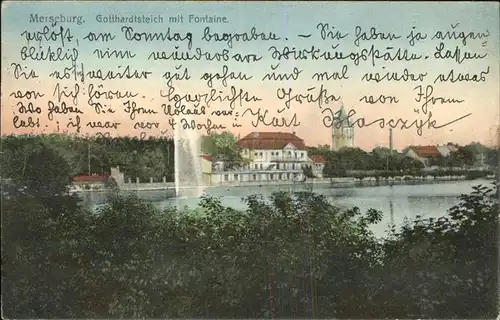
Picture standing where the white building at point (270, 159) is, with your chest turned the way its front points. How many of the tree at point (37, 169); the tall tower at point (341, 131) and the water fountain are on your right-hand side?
2

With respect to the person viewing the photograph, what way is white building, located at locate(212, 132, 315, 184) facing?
facing the viewer

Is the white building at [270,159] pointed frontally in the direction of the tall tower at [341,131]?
no

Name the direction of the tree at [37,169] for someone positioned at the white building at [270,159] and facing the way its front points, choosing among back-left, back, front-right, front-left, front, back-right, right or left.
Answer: right
